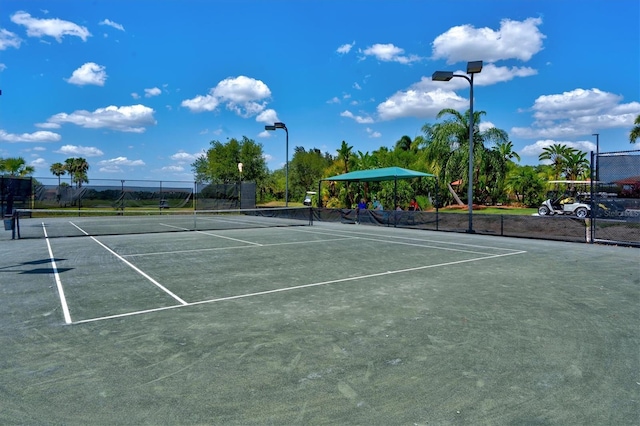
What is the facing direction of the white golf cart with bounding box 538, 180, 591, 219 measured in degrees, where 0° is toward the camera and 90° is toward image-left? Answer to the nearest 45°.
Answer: approximately 90°

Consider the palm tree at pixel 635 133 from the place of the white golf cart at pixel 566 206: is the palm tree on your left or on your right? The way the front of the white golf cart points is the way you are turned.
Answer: on your right

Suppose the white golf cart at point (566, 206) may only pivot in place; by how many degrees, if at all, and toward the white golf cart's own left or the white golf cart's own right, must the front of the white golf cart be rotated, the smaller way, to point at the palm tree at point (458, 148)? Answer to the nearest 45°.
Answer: approximately 45° to the white golf cart's own right

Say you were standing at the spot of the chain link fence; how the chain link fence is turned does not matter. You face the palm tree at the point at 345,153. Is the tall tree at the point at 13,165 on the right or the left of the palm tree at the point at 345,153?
left

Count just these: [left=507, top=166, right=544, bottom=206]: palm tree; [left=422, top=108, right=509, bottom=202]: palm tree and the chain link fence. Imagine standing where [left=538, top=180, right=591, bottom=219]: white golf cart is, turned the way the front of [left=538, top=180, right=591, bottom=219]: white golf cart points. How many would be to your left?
1
